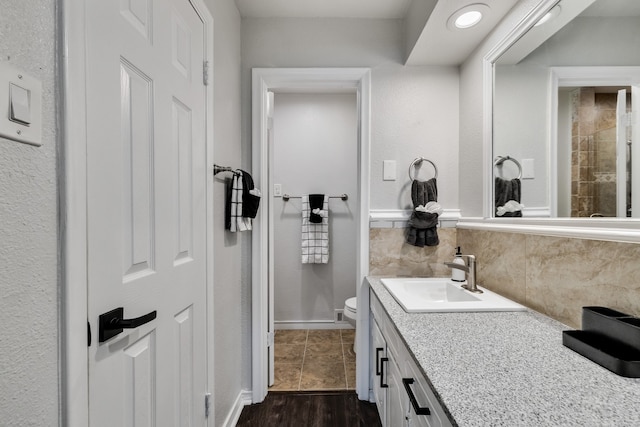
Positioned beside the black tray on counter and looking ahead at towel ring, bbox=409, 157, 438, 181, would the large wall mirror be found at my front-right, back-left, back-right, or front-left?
front-right

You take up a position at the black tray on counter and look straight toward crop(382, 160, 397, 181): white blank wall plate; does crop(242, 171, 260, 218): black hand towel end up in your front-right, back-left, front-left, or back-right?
front-left

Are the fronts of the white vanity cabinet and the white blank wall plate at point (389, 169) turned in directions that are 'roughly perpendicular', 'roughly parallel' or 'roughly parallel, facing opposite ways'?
roughly perpendicular

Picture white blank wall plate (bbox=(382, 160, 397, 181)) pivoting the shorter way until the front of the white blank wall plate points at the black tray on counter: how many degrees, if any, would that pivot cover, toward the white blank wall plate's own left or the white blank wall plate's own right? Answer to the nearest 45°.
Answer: approximately 45° to the white blank wall plate's own left

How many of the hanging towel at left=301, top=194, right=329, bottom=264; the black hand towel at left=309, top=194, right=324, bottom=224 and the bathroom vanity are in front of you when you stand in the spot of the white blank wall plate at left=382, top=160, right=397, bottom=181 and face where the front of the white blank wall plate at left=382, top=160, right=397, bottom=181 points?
1

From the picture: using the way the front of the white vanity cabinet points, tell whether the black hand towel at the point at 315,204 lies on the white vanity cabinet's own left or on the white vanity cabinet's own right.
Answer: on the white vanity cabinet's own right

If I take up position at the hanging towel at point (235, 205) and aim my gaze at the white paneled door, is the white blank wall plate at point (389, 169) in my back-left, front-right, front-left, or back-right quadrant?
back-left

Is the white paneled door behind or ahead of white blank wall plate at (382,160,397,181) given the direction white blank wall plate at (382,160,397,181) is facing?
ahead

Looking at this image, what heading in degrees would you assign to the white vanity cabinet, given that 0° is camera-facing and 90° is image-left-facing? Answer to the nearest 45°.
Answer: approximately 90°

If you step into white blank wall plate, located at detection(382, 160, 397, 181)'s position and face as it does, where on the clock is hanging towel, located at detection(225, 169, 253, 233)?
The hanging towel is roughly at 2 o'clock from the white blank wall plate.

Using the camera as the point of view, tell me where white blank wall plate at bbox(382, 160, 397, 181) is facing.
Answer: facing the viewer

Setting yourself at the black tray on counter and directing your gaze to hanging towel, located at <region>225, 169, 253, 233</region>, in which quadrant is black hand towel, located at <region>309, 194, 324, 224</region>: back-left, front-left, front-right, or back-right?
front-right

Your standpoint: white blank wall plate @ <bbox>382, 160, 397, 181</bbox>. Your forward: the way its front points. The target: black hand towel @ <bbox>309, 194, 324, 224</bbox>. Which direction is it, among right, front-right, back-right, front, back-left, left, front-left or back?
back-right
